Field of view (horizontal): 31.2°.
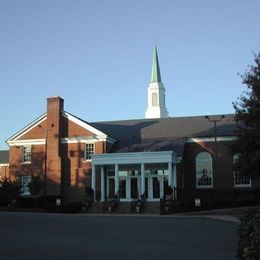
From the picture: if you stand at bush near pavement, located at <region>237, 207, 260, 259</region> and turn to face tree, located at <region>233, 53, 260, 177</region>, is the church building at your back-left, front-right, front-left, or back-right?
front-left

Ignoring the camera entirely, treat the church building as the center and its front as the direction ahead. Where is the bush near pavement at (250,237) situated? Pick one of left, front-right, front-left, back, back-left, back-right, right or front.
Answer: front

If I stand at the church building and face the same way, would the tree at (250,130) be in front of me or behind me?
in front

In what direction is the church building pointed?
toward the camera

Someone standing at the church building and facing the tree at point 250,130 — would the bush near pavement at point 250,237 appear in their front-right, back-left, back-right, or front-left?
front-right
